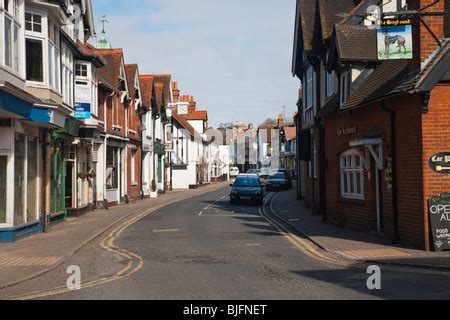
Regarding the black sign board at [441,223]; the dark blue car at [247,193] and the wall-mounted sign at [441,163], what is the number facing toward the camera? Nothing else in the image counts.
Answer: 3

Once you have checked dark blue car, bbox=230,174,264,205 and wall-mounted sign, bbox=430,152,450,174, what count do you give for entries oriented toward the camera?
2

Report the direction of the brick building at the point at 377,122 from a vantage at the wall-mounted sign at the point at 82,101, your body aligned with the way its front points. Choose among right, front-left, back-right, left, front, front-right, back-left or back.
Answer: front-left

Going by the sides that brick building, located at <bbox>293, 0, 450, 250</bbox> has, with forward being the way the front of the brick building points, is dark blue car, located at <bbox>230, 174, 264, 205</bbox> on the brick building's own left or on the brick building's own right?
on the brick building's own right

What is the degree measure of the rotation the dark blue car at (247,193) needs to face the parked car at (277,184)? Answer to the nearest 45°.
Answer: approximately 180°

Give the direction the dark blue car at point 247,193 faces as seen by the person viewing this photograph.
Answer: facing the viewer

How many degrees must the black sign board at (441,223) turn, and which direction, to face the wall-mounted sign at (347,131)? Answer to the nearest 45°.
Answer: approximately 135° to its right

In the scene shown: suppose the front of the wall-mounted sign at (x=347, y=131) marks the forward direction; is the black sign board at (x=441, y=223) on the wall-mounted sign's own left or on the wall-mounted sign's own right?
on the wall-mounted sign's own left

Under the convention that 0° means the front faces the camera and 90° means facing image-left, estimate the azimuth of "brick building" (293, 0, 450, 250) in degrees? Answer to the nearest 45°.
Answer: approximately 45°

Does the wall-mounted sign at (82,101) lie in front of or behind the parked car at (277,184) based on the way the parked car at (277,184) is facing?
in front

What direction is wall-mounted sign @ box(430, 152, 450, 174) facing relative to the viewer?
toward the camera

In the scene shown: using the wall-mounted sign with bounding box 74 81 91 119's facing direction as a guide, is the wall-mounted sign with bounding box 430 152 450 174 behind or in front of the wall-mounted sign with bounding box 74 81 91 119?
in front

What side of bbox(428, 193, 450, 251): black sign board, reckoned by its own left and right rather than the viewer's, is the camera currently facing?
front

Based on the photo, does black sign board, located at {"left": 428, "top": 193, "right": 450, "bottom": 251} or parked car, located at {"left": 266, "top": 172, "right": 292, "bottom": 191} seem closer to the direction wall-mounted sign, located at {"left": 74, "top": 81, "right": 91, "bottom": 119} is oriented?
the black sign board
